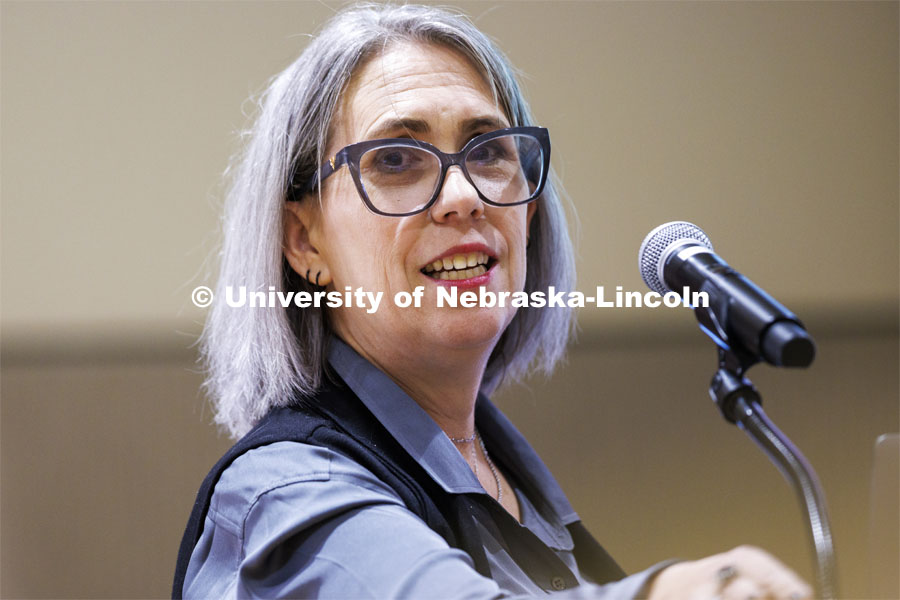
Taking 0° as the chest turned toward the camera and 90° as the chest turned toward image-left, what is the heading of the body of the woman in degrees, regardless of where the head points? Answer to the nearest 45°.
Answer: approximately 315°

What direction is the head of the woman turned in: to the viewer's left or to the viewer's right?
to the viewer's right
